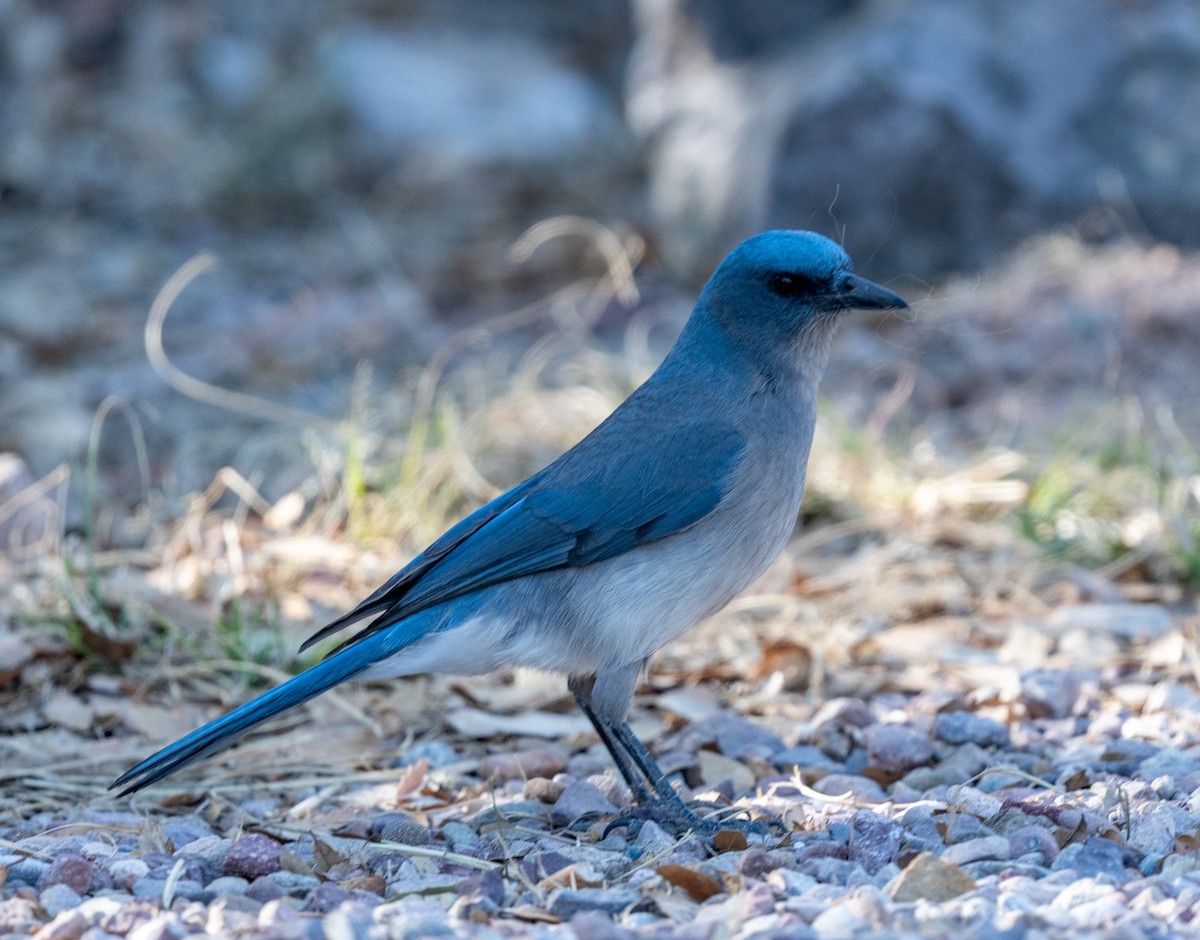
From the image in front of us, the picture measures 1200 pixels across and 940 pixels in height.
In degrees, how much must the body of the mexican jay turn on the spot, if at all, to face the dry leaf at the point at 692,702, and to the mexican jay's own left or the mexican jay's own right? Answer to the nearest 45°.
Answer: approximately 90° to the mexican jay's own left

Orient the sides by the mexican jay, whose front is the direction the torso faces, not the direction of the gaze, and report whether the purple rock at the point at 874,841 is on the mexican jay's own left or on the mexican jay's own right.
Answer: on the mexican jay's own right

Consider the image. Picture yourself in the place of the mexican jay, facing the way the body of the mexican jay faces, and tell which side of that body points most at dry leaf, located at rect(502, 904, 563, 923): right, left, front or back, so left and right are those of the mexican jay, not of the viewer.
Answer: right

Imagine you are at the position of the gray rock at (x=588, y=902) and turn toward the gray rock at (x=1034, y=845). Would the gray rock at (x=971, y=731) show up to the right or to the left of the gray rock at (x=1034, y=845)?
left

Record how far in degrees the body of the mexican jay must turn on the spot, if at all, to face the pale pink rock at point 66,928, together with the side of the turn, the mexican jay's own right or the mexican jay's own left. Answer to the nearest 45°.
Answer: approximately 135° to the mexican jay's own right

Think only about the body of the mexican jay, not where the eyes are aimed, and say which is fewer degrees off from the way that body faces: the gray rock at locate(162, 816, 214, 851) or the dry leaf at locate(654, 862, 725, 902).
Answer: the dry leaf

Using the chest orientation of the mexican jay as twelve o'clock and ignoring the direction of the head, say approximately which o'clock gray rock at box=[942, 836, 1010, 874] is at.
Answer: The gray rock is roughly at 2 o'clock from the mexican jay.

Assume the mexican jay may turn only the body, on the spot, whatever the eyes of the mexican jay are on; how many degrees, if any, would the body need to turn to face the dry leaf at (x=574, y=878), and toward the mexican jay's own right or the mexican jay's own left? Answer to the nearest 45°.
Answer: approximately 90° to the mexican jay's own right

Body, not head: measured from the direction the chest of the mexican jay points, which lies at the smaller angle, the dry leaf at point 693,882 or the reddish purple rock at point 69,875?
the dry leaf

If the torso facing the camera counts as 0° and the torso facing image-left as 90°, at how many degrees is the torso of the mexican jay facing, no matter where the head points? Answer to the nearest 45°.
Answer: approximately 270°
